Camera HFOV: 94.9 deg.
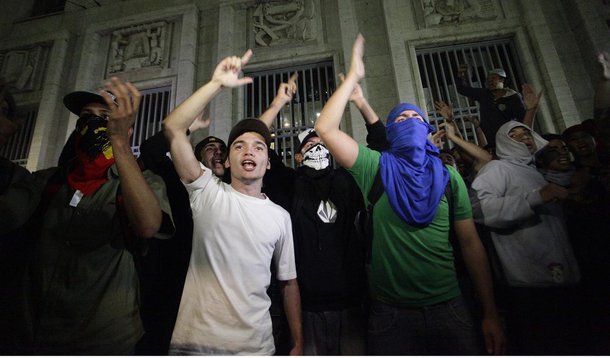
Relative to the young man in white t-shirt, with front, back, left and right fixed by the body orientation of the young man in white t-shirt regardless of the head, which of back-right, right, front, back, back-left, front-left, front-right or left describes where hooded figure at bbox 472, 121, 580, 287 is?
left

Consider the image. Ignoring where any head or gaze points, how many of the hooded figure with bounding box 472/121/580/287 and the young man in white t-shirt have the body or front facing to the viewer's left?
0

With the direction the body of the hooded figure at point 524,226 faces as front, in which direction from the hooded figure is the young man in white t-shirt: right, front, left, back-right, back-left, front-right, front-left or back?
right

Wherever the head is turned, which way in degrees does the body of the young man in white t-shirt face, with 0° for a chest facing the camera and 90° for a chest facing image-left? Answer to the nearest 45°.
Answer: approximately 0°
